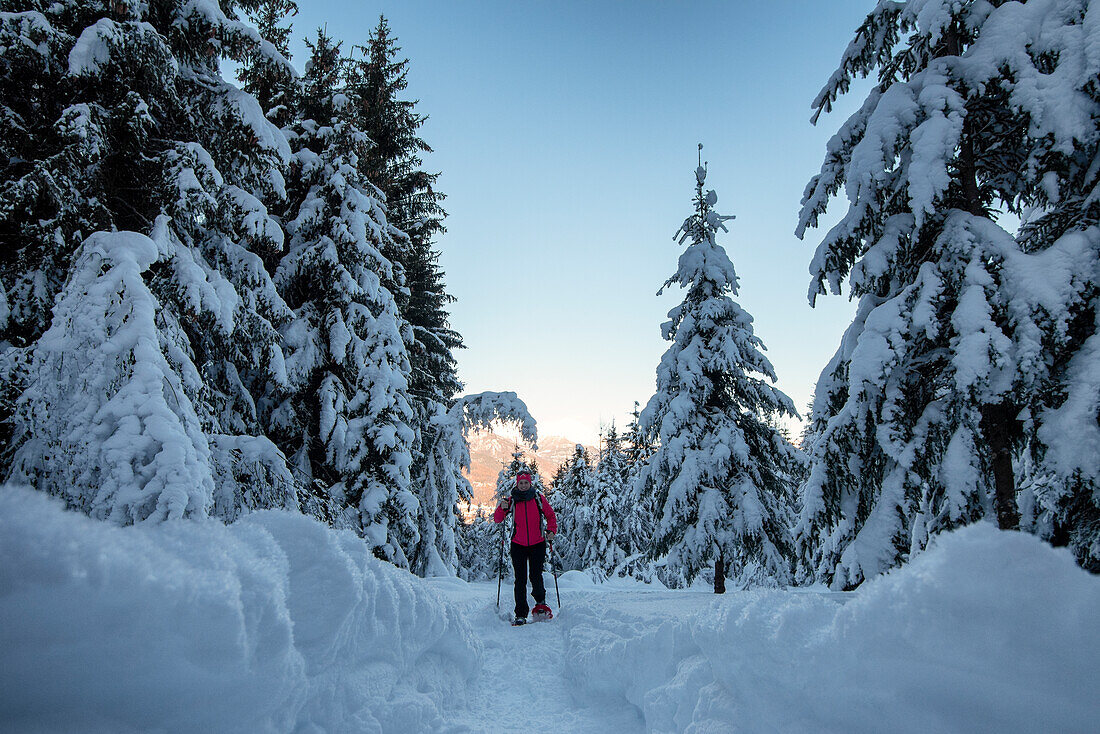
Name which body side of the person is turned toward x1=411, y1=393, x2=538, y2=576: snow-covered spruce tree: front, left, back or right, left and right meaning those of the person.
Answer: back

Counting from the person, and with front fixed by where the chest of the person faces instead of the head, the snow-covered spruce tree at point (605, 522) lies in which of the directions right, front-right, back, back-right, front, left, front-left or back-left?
back

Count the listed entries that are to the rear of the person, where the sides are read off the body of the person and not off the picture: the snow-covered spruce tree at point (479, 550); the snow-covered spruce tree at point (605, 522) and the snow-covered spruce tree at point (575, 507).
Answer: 3

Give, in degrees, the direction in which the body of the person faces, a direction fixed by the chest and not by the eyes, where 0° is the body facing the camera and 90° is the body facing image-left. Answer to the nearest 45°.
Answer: approximately 0°

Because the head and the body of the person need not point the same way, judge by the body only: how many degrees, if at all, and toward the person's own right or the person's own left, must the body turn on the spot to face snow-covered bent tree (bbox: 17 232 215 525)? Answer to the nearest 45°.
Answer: approximately 45° to the person's own right

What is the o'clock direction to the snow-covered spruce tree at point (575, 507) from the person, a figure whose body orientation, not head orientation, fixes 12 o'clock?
The snow-covered spruce tree is roughly at 6 o'clock from the person.

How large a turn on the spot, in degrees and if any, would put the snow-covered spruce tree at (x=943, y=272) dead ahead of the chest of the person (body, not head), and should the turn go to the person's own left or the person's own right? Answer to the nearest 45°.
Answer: approximately 45° to the person's own left
